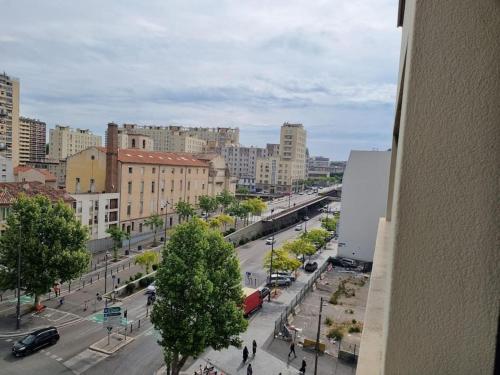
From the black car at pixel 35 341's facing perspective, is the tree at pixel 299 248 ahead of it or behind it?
behind

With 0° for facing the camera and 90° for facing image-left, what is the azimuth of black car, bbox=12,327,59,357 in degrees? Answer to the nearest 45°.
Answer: approximately 45°

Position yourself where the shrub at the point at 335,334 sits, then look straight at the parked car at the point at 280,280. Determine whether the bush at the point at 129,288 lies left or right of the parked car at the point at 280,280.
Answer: left

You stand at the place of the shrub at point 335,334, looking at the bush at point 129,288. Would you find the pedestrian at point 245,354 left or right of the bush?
left

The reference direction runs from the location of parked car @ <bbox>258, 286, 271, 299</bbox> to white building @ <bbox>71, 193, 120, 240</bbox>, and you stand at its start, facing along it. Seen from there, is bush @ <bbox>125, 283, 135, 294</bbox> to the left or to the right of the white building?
left

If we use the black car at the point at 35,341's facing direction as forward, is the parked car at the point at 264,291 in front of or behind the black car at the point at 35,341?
behind

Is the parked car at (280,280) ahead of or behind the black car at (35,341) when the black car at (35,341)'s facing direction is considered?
behind

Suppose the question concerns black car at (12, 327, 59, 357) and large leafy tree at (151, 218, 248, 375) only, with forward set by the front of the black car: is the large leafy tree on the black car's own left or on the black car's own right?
on the black car's own left
